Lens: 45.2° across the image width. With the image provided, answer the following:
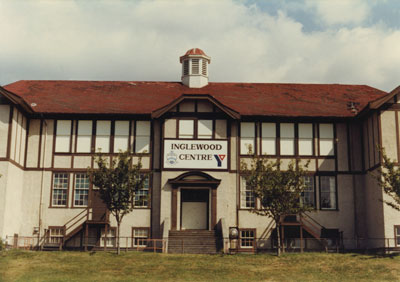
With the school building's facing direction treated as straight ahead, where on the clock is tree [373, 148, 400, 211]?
The tree is roughly at 10 o'clock from the school building.

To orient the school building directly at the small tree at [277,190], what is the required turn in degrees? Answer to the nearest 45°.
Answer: approximately 45° to its left

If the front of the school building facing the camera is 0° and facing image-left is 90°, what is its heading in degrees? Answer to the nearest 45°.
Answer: approximately 0°

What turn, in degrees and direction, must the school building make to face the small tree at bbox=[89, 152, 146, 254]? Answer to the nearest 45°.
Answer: approximately 45° to its right
